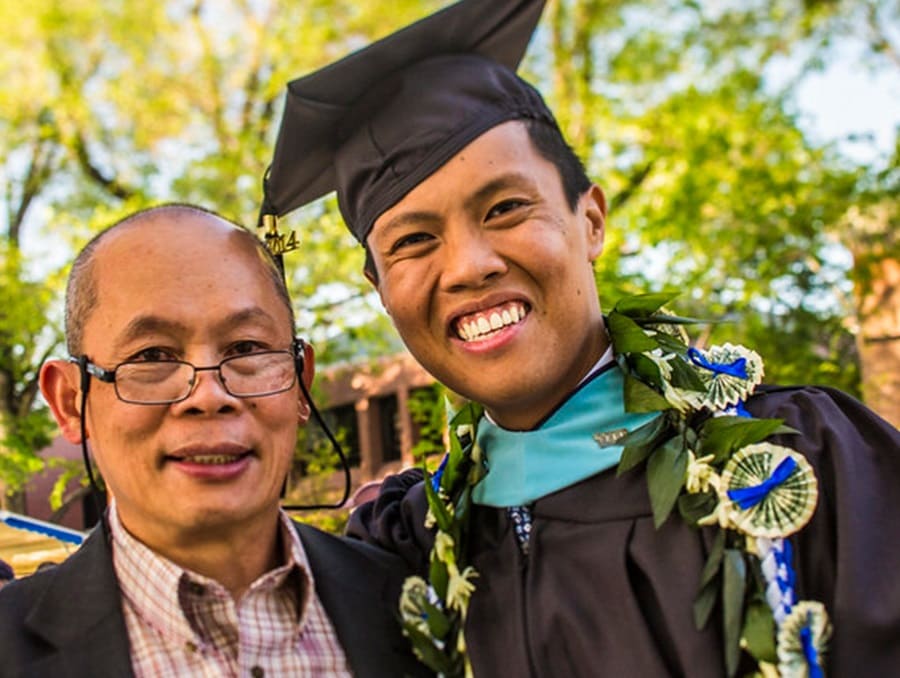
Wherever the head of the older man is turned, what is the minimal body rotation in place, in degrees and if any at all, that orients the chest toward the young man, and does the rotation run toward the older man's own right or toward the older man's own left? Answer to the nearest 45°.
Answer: approximately 90° to the older man's own left

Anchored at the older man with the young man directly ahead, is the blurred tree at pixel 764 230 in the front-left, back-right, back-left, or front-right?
front-left

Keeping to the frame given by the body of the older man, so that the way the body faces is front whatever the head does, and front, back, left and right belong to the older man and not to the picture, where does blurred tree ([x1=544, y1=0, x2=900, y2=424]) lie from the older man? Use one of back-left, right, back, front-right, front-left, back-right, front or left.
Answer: back-left

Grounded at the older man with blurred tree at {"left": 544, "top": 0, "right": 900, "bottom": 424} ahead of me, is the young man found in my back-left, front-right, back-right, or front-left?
front-right

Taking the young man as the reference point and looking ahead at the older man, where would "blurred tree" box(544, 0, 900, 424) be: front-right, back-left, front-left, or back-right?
back-right

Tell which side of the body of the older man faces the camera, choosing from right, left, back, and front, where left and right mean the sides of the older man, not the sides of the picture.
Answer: front
